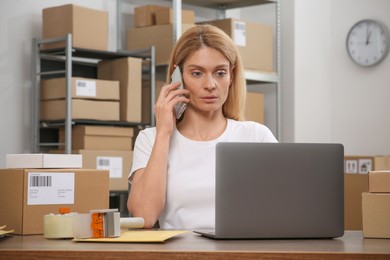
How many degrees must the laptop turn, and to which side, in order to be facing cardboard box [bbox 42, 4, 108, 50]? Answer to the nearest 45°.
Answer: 0° — it already faces it

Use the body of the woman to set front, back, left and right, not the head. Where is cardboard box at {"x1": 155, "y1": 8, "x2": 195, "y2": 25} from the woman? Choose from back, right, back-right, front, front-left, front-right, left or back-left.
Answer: back

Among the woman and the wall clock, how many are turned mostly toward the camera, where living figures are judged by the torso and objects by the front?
2

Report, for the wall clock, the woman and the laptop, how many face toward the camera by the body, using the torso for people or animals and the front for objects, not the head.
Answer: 2

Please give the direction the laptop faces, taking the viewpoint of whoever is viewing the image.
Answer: facing away from the viewer and to the left of the viewer

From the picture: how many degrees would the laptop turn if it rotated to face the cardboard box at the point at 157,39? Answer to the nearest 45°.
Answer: approximately 45° to its right
